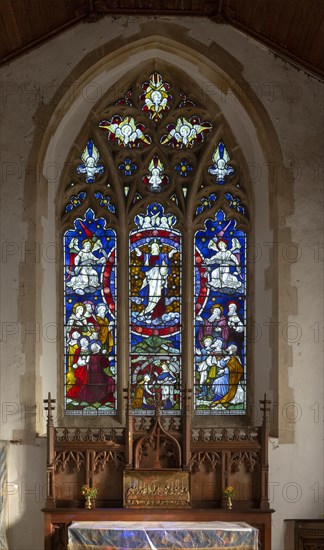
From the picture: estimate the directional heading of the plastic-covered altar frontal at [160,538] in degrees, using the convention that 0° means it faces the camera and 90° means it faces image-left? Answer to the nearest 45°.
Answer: approximately 0°

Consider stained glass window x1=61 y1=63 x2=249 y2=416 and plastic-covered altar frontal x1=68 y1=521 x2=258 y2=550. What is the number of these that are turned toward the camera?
2

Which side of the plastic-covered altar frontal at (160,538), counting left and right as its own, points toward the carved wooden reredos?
back

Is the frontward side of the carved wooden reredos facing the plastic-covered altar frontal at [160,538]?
yes

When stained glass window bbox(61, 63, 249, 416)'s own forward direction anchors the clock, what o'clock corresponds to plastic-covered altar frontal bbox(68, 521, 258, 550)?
The plastic-covered altar frontal is roughly at 12 o'clock from the stained glass window.

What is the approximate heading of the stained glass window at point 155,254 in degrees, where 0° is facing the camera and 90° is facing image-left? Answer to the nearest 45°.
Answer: approximately 0°

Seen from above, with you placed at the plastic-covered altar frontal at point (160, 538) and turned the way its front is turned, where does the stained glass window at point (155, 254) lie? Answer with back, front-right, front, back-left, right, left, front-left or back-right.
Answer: back
